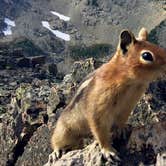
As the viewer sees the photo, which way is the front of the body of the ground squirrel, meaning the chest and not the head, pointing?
to the viewer's right
